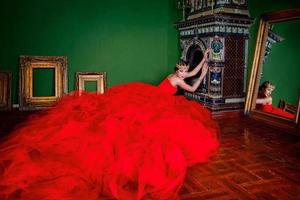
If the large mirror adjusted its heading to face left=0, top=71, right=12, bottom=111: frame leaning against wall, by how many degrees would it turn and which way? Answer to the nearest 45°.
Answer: approximately 45° to its right

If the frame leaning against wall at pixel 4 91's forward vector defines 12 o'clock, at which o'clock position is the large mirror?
The large mirror is roughly at 10 o'clock from the frame leaning against wall.

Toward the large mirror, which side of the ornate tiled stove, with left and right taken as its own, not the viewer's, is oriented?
left

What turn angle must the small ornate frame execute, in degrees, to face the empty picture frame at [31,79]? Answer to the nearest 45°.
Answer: approximately 90° to its right

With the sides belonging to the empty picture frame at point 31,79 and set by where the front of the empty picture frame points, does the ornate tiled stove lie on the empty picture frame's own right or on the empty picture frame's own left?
on the empty picture frame's own left

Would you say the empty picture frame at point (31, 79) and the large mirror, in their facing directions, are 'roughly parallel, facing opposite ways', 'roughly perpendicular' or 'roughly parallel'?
roughly perpendicular

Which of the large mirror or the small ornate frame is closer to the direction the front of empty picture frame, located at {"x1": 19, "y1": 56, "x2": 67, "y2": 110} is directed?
the large mirror

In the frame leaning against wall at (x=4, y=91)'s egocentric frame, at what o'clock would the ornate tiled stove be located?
The ornate tiled stove is roughly at 10 o'clock from the frame leaning against wall.
